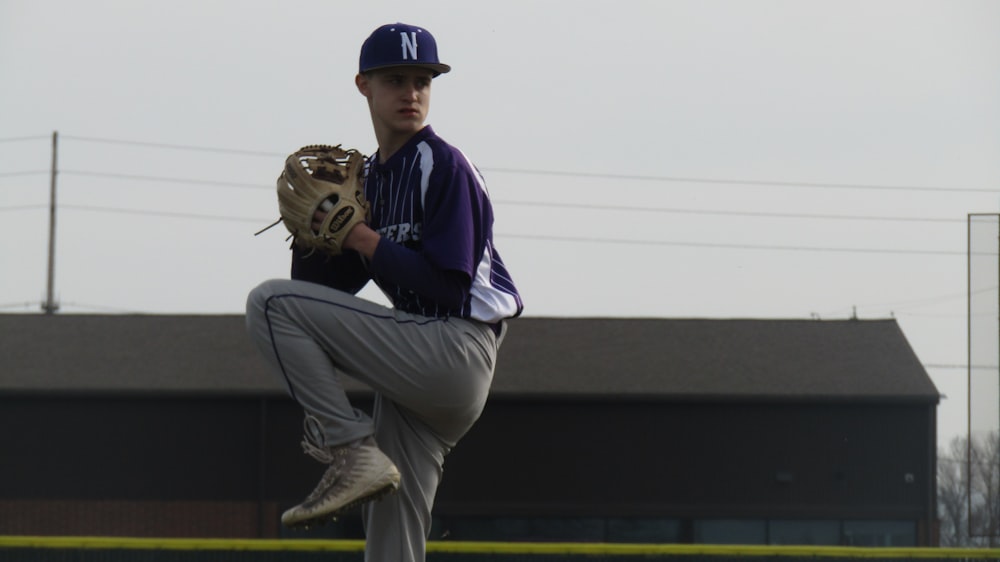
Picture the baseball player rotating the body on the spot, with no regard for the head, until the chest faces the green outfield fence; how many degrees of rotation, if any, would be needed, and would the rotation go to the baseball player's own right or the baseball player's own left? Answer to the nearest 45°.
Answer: approximately 90° to the baseball player's own right

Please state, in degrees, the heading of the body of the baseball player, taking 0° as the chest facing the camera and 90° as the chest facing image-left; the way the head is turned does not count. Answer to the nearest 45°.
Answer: approximately 90°

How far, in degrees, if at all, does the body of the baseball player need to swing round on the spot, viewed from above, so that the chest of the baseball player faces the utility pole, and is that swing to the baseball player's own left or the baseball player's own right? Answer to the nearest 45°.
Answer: approximately 90° to the baseball player's own right
